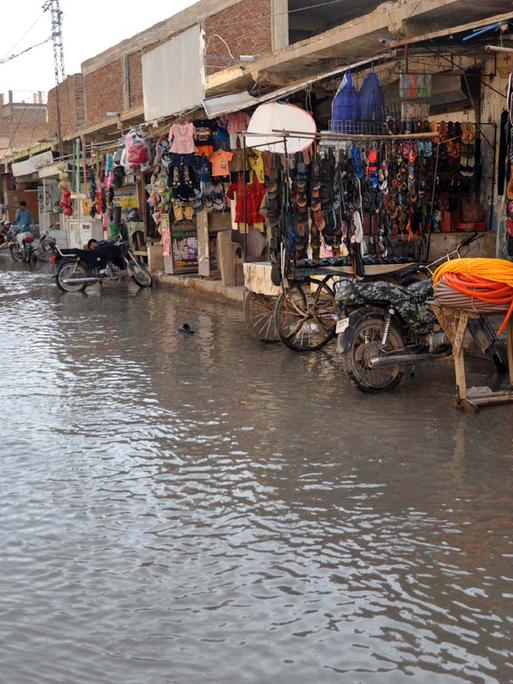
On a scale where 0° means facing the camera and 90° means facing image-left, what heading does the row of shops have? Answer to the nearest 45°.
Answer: approximately 45°
